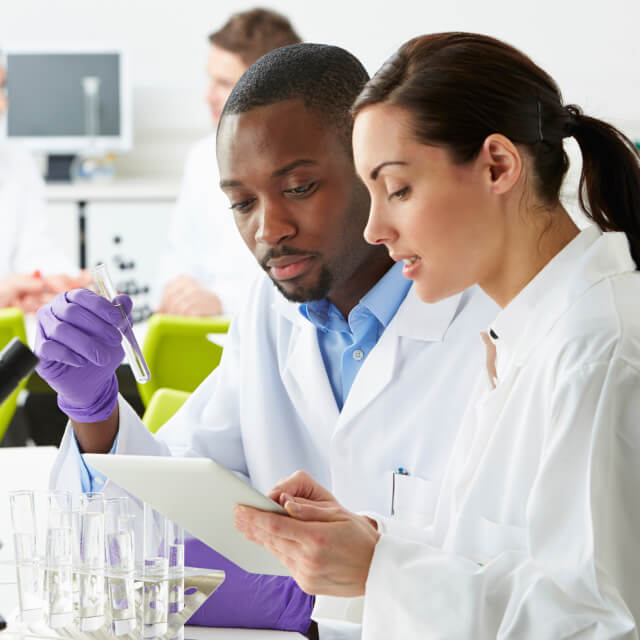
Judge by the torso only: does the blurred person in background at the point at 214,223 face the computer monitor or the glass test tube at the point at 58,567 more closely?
the glass test tube

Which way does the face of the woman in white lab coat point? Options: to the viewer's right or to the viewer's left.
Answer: to the viewer's left

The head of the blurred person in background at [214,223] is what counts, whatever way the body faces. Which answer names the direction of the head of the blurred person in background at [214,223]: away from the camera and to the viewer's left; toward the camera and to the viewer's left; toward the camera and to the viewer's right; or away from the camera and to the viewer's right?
toward the camera and to the viewer's left

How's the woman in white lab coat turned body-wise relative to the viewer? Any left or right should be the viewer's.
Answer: facing to the left of the viewer

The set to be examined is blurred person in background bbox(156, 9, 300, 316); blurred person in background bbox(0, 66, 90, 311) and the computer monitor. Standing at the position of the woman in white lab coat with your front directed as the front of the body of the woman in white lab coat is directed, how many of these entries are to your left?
0

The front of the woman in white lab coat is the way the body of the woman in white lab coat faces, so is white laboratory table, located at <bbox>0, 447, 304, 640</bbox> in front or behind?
in front

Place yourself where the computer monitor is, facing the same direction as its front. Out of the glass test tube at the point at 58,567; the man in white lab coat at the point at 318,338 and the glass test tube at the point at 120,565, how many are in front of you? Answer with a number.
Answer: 3

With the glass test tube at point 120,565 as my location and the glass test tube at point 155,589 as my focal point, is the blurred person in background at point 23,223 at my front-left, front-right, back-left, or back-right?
back-left

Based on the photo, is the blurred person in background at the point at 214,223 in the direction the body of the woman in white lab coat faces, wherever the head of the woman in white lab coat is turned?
no

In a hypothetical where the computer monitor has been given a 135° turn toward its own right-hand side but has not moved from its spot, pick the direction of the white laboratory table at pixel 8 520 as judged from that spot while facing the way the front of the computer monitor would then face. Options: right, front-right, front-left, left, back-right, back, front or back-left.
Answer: back-left

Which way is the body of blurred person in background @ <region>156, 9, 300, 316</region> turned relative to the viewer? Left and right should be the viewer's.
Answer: facing the viewer and to the left of the viewer

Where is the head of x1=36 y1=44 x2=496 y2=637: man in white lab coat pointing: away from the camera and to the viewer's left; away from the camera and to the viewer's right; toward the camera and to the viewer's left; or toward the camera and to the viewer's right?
toward the camera and to the viewer's left

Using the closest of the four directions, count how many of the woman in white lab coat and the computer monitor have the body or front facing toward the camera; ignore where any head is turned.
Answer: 1

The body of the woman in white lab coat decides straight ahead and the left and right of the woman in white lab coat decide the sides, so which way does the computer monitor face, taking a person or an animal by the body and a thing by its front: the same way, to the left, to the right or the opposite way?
to the left

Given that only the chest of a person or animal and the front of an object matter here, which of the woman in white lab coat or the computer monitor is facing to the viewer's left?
the woman in white lab coat

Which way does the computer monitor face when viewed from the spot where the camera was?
facing the viewer
